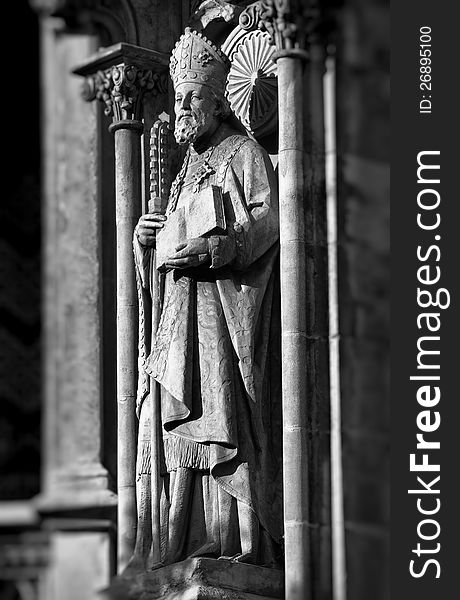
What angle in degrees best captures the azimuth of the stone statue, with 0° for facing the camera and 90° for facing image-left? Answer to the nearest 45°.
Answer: approximately 45°

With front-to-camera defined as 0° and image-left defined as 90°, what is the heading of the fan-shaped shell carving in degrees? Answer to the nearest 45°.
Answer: approximately 45°
